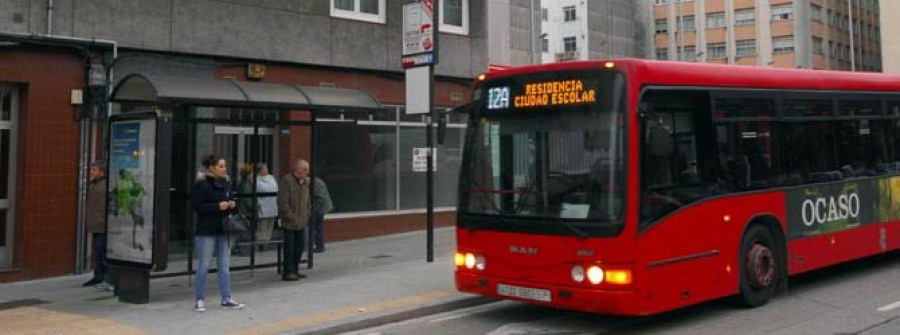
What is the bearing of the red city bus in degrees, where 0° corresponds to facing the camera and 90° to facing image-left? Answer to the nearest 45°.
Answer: approximately 45°

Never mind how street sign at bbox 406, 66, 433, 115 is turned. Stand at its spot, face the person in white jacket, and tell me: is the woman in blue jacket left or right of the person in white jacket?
left

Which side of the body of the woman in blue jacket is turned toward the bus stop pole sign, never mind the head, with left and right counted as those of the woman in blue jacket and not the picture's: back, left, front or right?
left

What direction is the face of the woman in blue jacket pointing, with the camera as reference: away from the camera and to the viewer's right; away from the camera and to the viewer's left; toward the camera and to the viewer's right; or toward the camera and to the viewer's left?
toward the camera and to the viewer's right

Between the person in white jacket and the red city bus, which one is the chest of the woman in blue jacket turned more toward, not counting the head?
the red city bus

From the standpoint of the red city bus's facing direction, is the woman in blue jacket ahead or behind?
ahead

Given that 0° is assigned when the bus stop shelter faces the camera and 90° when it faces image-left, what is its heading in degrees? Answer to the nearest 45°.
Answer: approximately 315°

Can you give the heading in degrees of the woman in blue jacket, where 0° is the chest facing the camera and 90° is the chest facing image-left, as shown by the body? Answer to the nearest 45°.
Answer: approximately 315°
